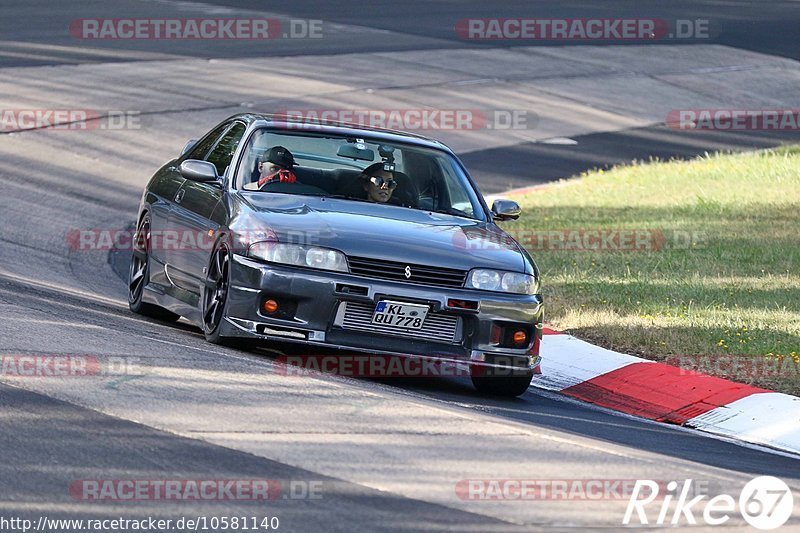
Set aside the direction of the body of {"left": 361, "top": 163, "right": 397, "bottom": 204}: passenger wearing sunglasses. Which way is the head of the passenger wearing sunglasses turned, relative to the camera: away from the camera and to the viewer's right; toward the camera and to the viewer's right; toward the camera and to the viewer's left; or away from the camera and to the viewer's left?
toward the camera and to the viewer's right

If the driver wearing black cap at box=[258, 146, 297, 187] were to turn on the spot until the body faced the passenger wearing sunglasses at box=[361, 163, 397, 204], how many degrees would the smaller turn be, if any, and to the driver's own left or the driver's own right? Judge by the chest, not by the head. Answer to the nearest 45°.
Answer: approximately 45° to the driver's own left

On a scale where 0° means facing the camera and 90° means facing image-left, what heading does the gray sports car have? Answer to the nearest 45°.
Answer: approximately 315°

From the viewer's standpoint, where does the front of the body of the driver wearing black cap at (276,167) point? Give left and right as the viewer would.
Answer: facing the viewer and to the right of the viewer
